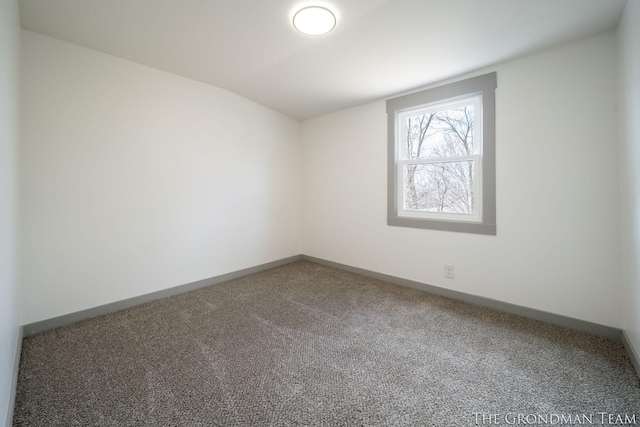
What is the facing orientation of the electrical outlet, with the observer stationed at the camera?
facing the viewer and to the left of the viewer
